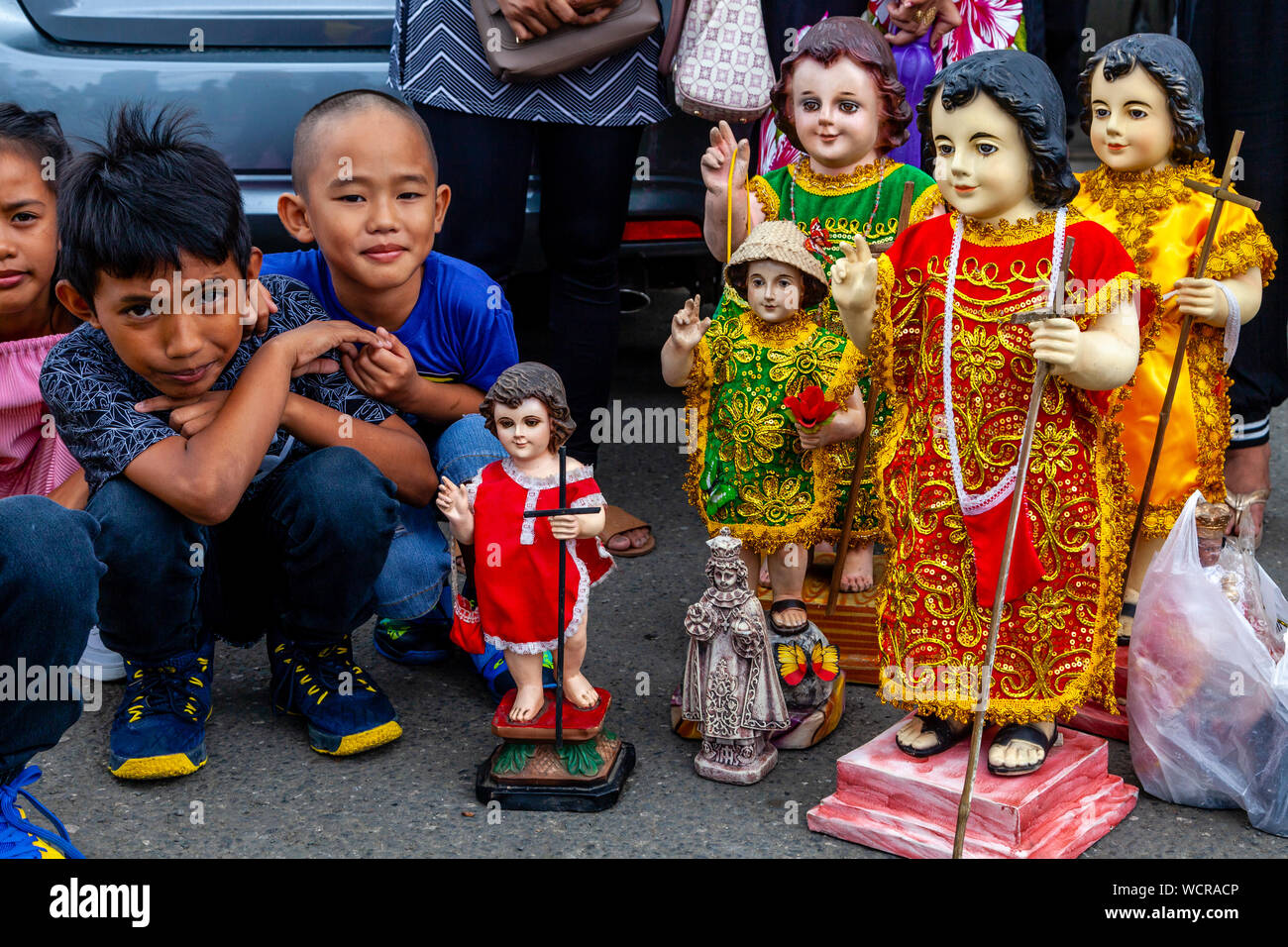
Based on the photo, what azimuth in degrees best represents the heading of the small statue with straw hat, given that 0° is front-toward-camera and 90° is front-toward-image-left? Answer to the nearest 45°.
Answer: approximately 0°

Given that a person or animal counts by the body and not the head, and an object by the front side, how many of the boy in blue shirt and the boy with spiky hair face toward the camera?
2

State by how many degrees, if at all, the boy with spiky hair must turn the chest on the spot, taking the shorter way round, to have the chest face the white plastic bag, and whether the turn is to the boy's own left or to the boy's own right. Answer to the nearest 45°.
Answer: approximately 90° to the boy's own left

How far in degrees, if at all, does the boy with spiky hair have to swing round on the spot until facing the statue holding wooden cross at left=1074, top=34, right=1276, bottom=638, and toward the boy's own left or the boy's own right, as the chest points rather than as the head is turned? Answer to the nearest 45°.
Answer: approximately 90° to the boy's own left

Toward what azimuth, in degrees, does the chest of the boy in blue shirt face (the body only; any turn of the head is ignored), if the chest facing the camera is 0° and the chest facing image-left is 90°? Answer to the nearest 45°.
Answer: approximately 0°
